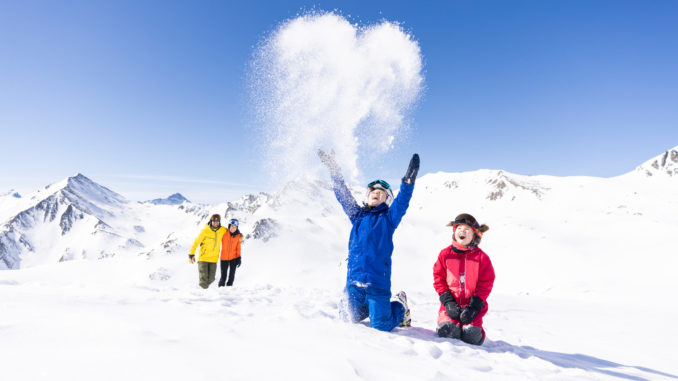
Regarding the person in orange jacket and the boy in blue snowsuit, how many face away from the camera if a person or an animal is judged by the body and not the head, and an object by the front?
0

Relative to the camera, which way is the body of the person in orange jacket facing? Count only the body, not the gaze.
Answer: toward the camera

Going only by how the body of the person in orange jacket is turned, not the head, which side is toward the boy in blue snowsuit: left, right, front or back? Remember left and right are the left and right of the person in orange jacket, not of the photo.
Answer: front

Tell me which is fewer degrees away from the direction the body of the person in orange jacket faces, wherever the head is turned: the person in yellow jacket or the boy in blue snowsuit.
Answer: the boy in blue snowsuit

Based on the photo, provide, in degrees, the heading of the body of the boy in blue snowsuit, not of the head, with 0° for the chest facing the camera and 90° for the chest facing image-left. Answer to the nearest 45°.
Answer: approximately 45°
